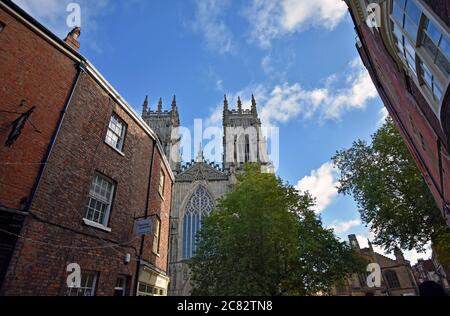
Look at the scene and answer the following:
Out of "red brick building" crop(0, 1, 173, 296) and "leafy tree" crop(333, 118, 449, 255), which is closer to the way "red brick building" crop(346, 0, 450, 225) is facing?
the red brick building

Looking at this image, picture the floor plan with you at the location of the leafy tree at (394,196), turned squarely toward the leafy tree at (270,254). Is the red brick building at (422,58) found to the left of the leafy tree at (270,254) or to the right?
left

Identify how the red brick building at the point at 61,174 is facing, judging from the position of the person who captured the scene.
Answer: facing the viewer and to the right of the viewer

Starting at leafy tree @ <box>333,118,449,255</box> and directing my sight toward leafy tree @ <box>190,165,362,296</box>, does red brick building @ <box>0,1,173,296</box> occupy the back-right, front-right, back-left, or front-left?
front-left

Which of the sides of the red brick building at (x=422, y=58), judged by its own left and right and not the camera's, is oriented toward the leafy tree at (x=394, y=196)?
right

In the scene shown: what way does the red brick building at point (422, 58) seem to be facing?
to the viewer's left

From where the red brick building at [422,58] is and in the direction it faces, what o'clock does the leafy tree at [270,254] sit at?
The leafy tree is roughly at 1 o'clock from the red brick building.

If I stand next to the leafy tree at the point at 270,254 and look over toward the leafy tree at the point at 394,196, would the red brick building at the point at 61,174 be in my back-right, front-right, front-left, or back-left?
back-right

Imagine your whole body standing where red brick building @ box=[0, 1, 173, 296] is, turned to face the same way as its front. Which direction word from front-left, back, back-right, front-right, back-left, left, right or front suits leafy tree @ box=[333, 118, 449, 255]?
front-left

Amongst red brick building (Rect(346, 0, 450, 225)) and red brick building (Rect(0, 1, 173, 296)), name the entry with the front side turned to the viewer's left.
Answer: red brick building (Rect(346, 0, 450, 225))

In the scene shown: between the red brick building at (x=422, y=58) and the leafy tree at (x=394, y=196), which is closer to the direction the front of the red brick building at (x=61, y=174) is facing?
the red brick building

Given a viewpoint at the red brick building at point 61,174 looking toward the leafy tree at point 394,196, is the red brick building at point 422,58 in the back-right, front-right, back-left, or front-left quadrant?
front-right

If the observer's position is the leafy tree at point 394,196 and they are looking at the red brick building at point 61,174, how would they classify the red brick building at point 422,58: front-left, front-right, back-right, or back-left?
front-left

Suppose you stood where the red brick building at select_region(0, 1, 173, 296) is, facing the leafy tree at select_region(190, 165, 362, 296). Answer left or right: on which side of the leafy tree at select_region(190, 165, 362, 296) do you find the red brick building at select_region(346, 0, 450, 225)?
right

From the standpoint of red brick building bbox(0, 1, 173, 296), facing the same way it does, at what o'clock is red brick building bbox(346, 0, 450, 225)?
red brick building bbox(346, 0, 450, 225) is roughly at 12 o'clock from red brick building bbox(0, 1, 173, 296).
